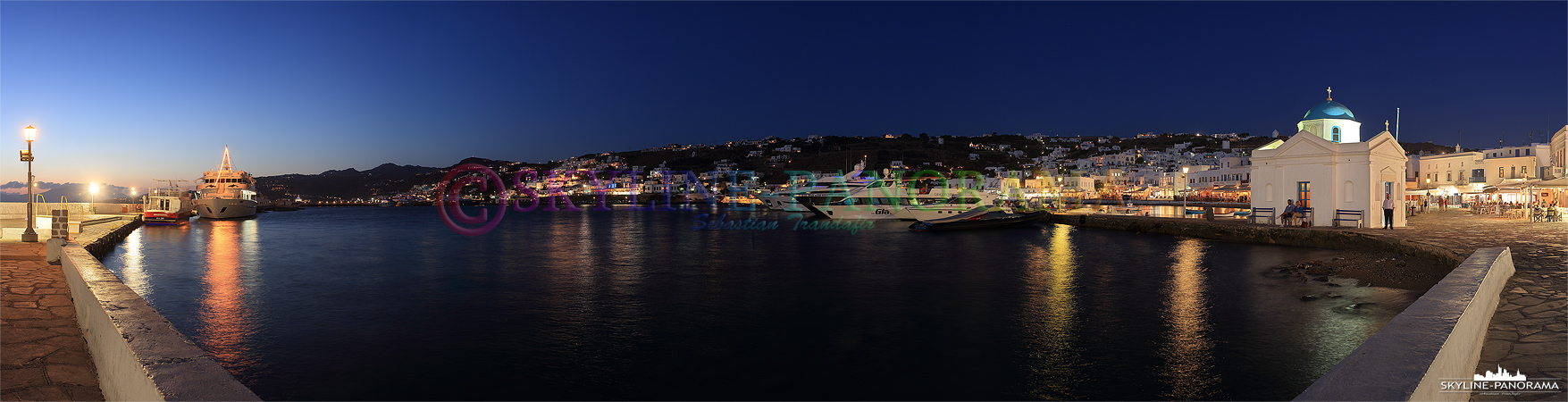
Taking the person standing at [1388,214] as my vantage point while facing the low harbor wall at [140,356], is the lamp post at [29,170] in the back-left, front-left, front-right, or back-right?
front-right

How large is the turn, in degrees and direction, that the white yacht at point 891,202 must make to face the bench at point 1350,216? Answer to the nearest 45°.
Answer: approximately 135° to its left

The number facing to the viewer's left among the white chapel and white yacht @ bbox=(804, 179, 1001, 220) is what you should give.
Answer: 1

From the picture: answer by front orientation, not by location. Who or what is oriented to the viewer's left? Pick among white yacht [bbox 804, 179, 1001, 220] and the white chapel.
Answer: the white yacht

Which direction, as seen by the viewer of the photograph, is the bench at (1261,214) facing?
facing the viewer and to the left of the viewer

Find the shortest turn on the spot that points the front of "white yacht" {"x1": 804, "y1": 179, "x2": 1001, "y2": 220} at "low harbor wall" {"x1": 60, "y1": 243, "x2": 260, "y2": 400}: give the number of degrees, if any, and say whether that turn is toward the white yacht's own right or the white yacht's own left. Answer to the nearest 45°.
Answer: approximately 90° to the white yacht's own left

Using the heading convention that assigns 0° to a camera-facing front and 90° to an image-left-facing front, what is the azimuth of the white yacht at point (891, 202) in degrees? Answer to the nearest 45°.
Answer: approximately 90°

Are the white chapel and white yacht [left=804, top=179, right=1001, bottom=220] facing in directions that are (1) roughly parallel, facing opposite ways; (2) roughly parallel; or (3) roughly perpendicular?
roughly perpendicular

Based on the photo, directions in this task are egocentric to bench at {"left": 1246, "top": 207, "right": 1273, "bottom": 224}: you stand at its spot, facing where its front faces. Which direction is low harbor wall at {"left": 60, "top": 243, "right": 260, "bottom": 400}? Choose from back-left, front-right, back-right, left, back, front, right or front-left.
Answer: front-left

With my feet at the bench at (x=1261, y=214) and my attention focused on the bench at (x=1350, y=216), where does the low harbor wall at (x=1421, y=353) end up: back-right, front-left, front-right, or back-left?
front-right
